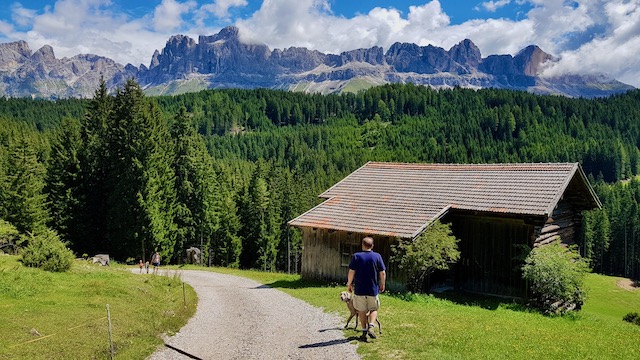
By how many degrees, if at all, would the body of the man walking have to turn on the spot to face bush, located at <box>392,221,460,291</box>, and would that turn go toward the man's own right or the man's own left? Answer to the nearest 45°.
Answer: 0° — they already face it

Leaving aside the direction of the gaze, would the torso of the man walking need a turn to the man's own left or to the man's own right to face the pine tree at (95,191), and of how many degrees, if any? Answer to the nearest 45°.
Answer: approximately 45° to the man's own left

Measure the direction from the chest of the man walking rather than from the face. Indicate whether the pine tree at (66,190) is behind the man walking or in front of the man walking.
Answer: in front

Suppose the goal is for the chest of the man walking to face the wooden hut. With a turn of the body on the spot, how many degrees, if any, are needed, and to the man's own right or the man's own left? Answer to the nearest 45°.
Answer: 0° — they already face it

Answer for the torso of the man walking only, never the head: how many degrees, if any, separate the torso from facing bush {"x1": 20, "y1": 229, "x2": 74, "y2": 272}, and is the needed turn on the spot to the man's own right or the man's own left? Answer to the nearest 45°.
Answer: approximately 45° to the man's own left

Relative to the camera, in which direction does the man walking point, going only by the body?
away from the camera

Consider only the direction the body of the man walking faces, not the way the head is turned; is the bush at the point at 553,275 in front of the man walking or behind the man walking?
in front

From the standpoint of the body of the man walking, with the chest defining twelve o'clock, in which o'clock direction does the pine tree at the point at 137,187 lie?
The pine tree is roughly at 11 o'clock from the man walking.
